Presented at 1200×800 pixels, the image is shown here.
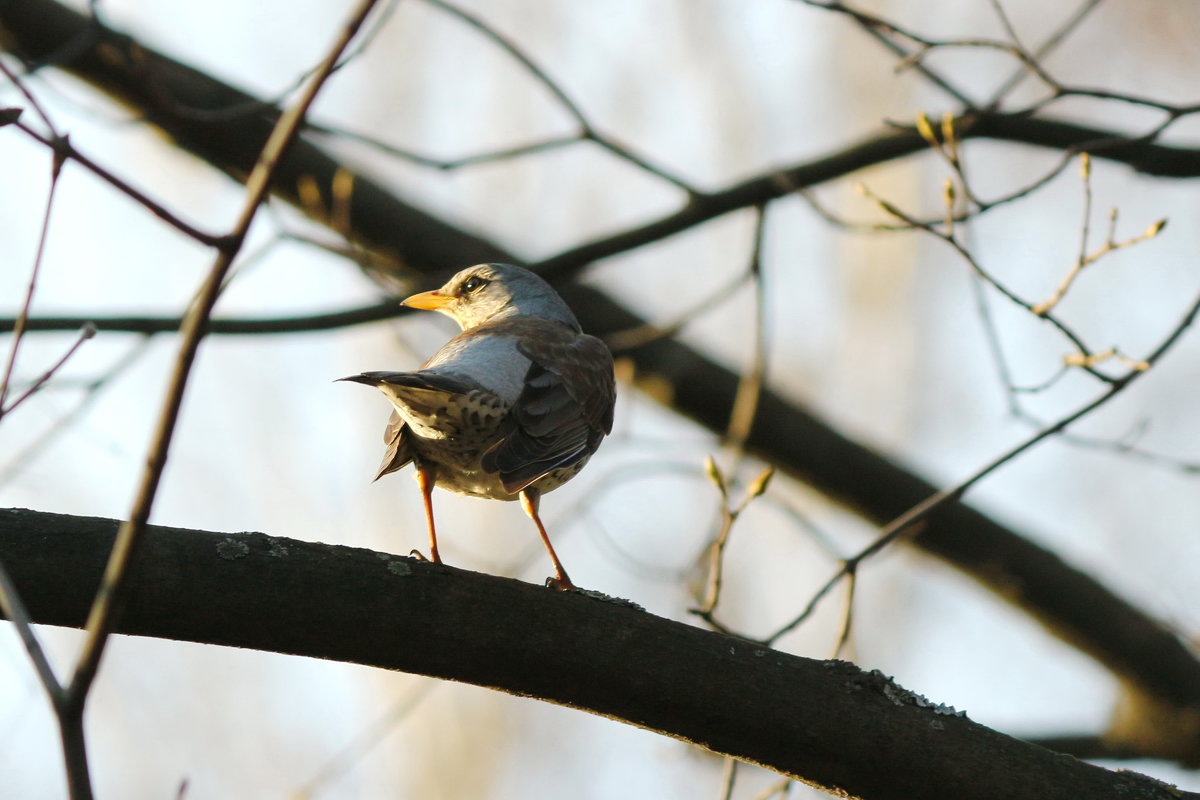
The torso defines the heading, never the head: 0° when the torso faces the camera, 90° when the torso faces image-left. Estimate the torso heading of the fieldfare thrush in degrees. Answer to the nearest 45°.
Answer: approximately 225°

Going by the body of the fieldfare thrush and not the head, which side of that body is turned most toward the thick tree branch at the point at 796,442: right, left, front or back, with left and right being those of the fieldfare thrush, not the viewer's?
front

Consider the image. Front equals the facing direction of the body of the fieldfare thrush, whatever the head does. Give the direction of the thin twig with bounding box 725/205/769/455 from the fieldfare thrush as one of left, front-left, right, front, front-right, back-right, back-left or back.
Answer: front

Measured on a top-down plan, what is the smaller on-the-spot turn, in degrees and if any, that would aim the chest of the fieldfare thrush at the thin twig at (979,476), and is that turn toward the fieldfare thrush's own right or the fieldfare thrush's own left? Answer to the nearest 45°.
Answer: approximately 45° to the fieldfare thrush's own right

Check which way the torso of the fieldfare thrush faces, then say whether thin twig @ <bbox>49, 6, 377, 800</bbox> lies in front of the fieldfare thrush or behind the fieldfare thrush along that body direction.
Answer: behind
